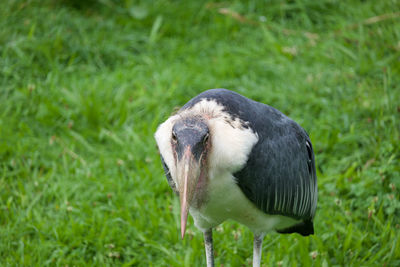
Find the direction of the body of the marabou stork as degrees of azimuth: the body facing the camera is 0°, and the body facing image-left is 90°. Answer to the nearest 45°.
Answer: approximately 45°
